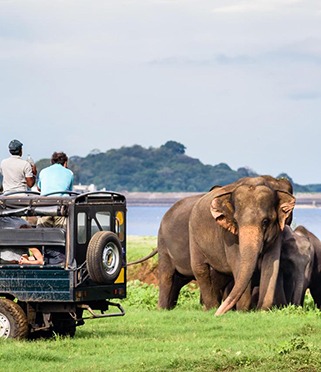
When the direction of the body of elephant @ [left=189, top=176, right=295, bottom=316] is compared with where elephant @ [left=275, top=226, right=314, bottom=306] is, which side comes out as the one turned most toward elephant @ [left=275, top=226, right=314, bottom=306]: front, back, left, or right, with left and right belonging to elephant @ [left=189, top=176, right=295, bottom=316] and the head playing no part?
left

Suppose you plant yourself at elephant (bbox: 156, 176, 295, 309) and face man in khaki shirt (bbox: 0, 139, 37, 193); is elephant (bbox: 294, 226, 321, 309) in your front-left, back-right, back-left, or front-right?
back-left

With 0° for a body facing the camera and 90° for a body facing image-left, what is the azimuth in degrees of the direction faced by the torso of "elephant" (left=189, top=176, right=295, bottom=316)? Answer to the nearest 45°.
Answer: approximately 315°

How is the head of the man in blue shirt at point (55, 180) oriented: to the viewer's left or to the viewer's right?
to the viewer's right

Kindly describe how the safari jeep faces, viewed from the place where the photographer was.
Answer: facing away from the viewer and to the left of the viewer
